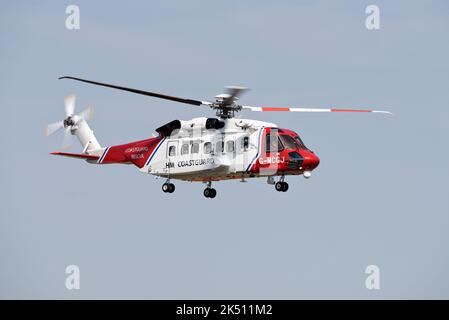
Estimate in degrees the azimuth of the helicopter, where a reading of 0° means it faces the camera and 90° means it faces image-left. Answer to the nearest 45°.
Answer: approximately 315°
